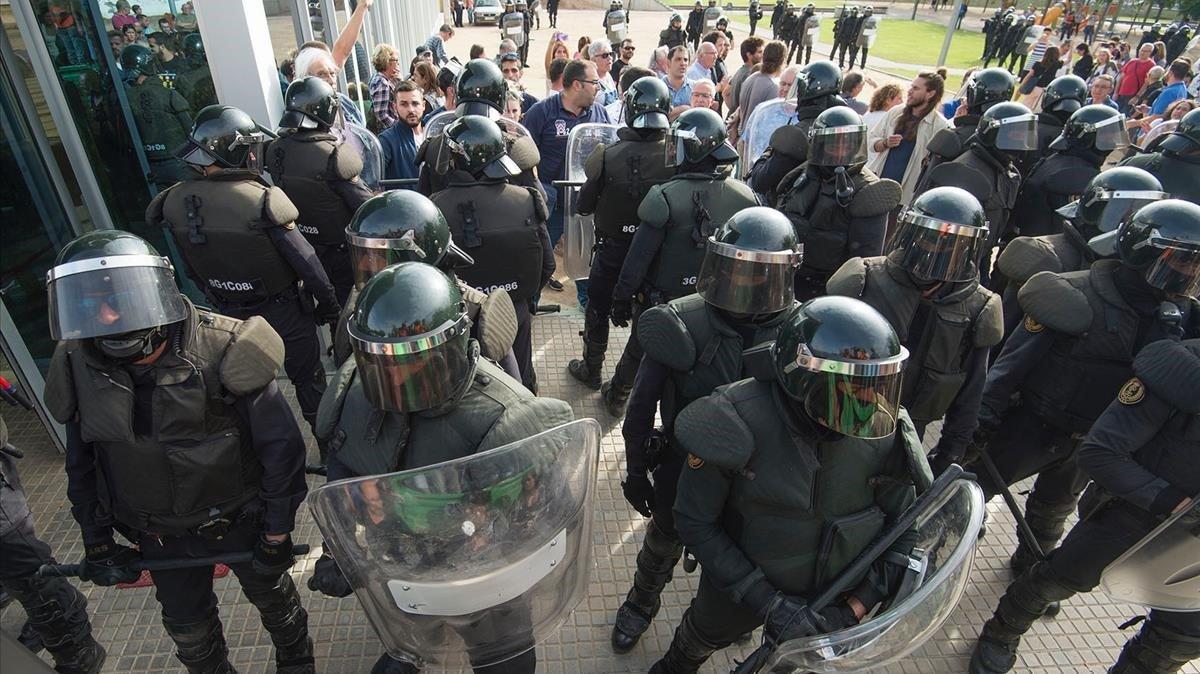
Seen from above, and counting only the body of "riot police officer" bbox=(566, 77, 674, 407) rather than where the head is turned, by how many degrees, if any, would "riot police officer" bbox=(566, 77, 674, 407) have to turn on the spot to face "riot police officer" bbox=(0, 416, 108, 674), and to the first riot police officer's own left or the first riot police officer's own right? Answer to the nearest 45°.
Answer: approximately 135° to the first riot police officer's own left

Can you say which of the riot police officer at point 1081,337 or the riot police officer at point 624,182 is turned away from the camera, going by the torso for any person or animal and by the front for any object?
the riot police officer at point 624,182

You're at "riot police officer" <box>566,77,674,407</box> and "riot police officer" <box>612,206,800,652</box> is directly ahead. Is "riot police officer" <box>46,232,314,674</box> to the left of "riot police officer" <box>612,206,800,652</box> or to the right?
right

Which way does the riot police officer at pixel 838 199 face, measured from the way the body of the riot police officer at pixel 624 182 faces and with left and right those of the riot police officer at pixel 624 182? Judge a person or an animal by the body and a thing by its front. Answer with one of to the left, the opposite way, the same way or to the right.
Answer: the opposite way

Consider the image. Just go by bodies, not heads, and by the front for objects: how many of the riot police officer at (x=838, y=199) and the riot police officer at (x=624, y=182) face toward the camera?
1

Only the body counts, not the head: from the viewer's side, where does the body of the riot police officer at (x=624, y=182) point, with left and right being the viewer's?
facing away from the viewer

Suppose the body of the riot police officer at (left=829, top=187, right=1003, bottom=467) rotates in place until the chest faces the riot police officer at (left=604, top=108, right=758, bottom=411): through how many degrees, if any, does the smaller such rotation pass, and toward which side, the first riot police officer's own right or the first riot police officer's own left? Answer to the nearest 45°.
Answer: approximately 90° to the first riot police officer's own right

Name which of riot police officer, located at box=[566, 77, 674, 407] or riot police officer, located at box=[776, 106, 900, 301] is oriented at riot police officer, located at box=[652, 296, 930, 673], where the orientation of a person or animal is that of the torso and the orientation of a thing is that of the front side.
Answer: riot police officer, located at box=[776, 106, 900, 301]

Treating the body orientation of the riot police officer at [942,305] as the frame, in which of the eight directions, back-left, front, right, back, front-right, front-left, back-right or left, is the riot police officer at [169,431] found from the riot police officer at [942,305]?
front-right

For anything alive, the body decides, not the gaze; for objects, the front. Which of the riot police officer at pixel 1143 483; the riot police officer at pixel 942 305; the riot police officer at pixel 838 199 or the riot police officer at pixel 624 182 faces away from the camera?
the riot police officer at pixel 624 182

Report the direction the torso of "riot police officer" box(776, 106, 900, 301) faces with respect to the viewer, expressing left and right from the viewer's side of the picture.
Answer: facing the viewer

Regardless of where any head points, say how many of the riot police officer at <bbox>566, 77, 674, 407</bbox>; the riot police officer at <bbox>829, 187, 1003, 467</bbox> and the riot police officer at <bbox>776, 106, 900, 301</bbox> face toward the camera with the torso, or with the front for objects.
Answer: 2

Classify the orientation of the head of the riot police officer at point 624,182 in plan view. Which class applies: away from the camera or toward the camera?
away from the camera

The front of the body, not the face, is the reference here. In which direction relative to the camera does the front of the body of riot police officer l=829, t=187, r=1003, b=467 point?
toward the camera
